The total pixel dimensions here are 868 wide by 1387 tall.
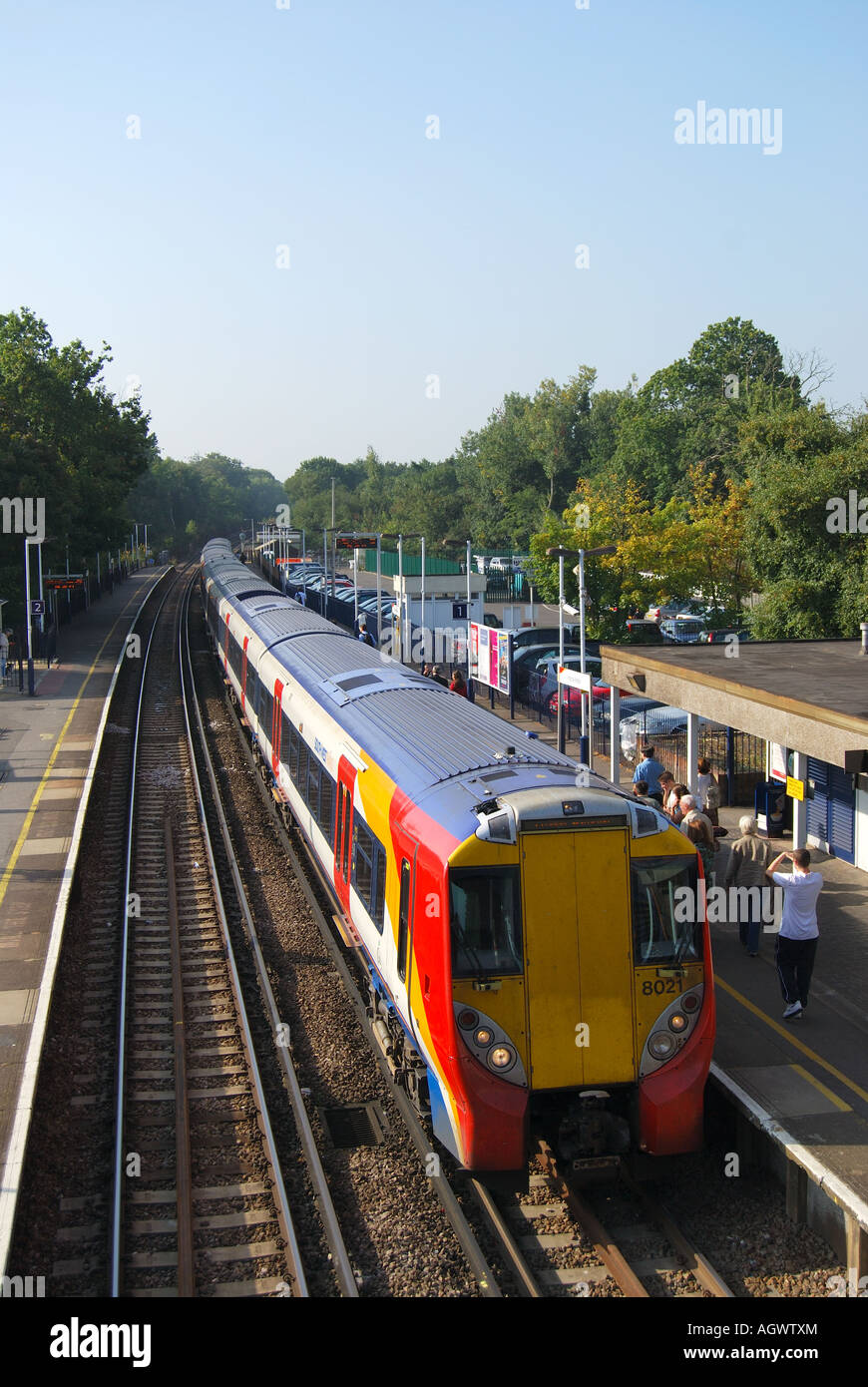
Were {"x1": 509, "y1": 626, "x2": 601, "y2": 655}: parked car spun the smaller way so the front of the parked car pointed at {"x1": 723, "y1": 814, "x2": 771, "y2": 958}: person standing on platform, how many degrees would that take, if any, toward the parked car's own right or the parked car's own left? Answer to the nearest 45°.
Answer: approximately 90° to the parked car's own left

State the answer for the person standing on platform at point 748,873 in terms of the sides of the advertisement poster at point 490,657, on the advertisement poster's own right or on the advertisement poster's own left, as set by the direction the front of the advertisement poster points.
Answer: on the advertisement poster's own left

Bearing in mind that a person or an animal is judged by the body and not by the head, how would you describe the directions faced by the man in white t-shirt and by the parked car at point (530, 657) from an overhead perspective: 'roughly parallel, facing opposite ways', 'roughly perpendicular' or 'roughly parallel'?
roughly perpendicular

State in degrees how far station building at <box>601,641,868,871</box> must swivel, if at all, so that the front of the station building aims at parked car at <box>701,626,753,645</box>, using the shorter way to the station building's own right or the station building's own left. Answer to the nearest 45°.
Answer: approximately 135° to the station building's own right

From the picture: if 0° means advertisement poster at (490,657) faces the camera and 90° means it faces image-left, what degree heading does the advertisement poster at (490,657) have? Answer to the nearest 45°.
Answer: approximately 45°

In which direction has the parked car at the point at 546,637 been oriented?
to the viewer's left

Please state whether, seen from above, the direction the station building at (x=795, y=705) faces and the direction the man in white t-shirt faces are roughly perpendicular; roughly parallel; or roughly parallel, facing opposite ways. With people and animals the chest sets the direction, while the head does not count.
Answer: roughly perpendicular

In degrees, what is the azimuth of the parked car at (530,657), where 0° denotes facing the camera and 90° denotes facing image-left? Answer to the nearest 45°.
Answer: approximately 45°

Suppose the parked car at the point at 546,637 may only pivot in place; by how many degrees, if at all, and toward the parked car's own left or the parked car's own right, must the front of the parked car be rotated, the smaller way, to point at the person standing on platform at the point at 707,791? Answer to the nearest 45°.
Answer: approximately 90° to the parked car's own left

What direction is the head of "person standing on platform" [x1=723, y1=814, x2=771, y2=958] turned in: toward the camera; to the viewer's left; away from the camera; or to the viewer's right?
away from the camera

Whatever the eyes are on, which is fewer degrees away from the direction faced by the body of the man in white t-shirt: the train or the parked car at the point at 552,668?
the parked car

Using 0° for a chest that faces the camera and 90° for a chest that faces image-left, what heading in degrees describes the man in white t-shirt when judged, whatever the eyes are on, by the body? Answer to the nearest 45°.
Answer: approximately 135°

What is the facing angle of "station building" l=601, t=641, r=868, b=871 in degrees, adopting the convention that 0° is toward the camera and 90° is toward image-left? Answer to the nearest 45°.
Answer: approximately 45°
